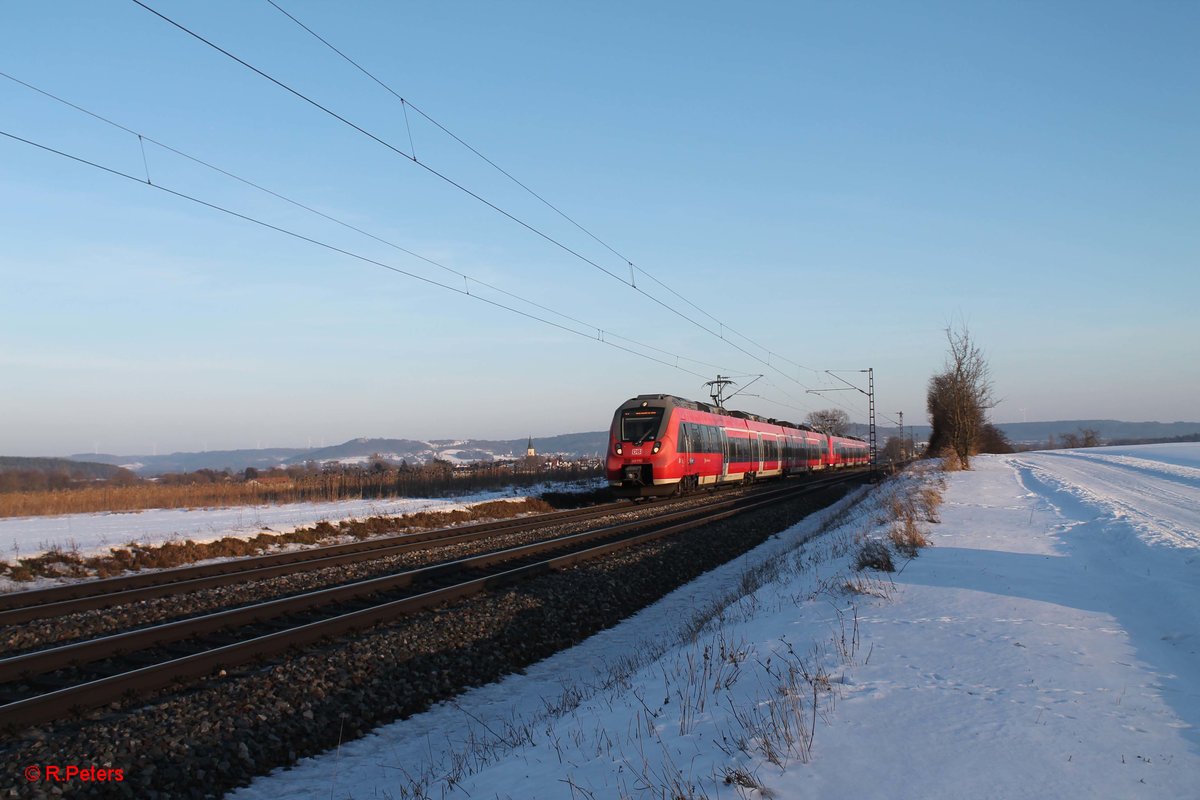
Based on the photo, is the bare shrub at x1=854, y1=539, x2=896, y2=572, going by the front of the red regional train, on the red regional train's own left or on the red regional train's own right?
on the red regional train's own left

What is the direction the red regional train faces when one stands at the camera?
facing the viewer and to the left of the viewer
